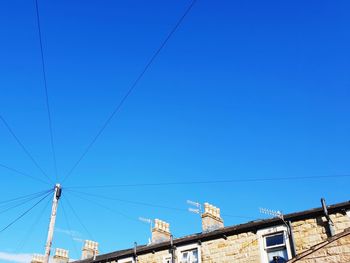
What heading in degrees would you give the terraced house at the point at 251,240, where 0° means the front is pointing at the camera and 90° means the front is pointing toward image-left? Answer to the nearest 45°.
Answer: approximately 45°

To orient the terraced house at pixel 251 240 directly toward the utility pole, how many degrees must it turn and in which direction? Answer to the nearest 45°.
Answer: approximately 45° to its right
